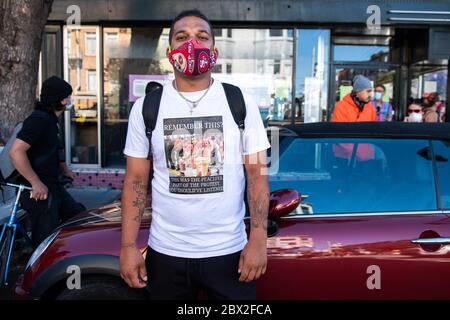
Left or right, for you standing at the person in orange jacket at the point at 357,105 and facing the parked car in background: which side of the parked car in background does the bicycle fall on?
right

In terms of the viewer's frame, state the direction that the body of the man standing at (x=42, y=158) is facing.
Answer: to the viewer's right

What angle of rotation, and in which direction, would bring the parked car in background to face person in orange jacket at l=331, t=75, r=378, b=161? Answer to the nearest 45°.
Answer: approximately 90° to its right

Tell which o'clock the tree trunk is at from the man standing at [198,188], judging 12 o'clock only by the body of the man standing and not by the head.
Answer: The tree trunk is roughly at 5 o'clock from the man standing.

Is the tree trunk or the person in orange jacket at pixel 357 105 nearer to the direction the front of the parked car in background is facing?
the tree trunk

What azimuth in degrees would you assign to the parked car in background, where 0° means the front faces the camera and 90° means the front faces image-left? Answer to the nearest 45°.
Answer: approximately 90°

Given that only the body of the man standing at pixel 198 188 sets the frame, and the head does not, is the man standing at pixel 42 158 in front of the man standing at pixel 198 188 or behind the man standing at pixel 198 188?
behind

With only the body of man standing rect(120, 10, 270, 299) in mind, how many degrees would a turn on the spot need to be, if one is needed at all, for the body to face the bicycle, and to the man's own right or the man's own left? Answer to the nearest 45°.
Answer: approximately 135° to the man's own right
